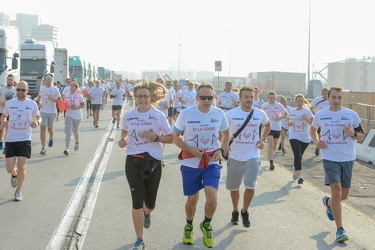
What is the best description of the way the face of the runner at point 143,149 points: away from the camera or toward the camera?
toward the camera

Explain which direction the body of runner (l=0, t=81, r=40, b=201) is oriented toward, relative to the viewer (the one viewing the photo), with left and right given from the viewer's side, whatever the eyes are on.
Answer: facing the viewer

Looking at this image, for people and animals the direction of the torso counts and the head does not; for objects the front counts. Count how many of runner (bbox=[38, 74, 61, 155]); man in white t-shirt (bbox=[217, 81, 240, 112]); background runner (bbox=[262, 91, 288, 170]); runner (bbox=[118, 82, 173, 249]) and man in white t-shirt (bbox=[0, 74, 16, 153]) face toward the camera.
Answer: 5

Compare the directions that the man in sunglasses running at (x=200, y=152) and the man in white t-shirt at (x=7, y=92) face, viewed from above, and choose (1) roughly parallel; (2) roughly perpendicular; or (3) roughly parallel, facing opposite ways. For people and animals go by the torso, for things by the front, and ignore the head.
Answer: roughly parallel

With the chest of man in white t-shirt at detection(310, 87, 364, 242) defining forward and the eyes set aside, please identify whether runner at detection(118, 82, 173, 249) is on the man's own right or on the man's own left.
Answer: on the man's own right

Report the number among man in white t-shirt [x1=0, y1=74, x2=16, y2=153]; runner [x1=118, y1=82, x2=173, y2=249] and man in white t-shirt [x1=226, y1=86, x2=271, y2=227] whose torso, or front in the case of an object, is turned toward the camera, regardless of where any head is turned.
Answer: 3

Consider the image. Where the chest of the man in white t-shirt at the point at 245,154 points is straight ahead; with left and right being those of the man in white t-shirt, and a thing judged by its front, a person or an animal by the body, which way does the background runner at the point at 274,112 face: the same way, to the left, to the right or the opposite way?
the same way

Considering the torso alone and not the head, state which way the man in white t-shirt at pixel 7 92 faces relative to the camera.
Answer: toward the camera

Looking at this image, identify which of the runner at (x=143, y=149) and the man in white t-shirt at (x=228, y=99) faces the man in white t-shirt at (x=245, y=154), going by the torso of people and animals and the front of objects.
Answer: the man in white t-shirt at (x=228, y=99)

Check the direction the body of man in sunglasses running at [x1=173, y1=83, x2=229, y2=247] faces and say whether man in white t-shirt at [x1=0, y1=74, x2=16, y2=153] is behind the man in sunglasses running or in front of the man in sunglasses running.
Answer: behind

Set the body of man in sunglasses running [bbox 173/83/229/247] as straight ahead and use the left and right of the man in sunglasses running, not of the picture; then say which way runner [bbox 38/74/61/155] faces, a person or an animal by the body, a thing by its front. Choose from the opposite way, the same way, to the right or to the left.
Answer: the same way

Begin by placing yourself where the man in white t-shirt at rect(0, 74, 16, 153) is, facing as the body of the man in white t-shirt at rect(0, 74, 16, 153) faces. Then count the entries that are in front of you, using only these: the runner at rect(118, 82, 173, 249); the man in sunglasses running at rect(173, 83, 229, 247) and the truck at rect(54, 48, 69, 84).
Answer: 2

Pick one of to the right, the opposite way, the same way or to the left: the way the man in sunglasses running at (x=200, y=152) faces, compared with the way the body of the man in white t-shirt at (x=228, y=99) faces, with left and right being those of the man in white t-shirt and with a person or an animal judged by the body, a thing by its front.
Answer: the same way

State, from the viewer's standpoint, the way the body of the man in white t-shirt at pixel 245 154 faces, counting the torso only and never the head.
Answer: toward the camera

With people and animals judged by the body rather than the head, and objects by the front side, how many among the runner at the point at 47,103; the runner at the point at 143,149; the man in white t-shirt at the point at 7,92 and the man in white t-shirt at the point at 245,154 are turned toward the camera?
4

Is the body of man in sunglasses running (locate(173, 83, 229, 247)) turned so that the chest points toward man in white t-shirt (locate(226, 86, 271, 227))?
no
